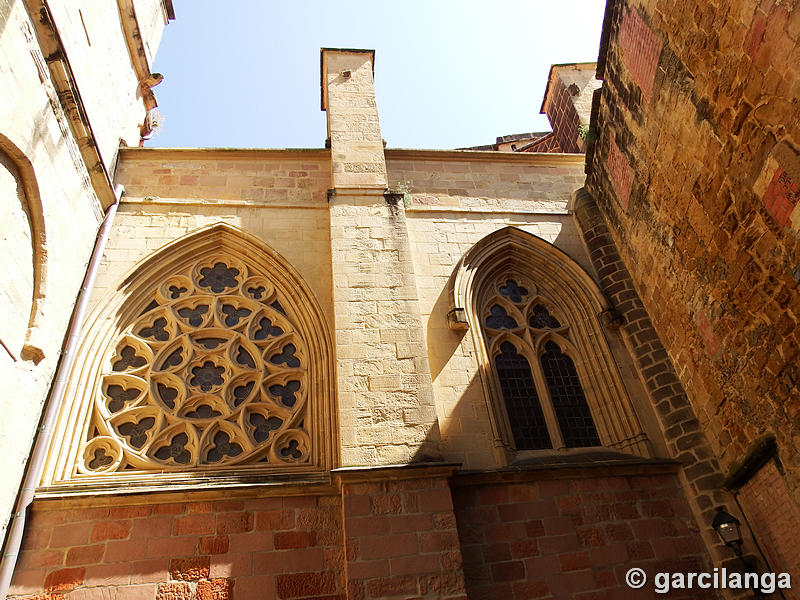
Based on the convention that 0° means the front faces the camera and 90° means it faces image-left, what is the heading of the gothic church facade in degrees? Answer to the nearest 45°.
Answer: approximately 0°
